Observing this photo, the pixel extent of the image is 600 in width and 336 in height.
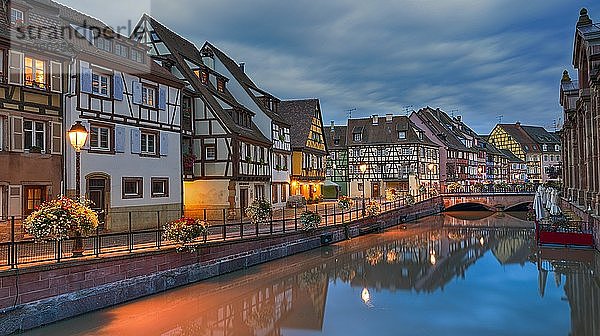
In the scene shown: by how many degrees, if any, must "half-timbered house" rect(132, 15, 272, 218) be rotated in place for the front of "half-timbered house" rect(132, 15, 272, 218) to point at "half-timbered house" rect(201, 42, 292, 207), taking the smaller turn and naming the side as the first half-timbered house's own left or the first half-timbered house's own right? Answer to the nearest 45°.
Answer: approximately 90° to the first half-timbered house's own left

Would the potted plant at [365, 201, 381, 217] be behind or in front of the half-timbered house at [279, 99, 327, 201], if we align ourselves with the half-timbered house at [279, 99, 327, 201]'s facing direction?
in front

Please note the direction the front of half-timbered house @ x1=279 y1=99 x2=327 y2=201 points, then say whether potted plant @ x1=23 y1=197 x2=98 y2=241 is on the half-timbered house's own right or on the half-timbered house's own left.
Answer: on the half-timbered house's own right

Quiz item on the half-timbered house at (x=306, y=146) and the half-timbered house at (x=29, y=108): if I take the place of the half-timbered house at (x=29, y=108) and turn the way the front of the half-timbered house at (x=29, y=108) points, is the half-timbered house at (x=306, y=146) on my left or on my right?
on my left

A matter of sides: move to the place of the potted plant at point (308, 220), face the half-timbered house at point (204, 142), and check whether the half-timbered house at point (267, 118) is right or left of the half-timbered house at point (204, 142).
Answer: right

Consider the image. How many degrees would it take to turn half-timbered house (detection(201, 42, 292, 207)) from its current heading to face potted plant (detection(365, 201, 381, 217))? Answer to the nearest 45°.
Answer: approximately 45° to its left

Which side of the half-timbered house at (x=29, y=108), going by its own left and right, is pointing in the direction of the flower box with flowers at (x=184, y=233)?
front

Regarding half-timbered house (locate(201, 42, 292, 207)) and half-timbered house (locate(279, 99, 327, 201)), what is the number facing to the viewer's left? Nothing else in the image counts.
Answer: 0

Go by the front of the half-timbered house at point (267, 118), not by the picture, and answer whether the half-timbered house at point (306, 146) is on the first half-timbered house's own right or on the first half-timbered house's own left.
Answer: on the first half-timbered house's own left

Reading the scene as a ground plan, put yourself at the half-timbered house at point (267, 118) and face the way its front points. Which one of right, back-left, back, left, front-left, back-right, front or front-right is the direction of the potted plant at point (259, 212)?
front-right

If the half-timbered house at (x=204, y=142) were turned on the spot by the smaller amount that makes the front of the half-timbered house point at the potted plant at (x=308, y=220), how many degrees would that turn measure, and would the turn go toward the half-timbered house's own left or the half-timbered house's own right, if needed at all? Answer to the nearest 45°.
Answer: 0° — it already faces it
